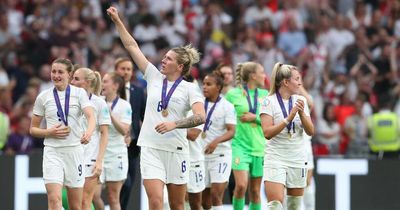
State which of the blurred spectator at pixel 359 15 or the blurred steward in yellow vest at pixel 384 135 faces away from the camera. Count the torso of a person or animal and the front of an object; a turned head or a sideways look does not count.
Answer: the blurred steward in yellow vest at pixel 384 135

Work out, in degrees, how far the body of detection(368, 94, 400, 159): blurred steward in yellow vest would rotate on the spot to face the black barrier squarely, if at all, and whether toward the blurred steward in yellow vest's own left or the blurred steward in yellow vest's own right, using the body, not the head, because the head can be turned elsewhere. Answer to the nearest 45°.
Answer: approximately 180°

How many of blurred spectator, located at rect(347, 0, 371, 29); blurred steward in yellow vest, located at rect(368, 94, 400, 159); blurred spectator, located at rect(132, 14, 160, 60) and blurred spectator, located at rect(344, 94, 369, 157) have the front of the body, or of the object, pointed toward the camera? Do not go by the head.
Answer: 3

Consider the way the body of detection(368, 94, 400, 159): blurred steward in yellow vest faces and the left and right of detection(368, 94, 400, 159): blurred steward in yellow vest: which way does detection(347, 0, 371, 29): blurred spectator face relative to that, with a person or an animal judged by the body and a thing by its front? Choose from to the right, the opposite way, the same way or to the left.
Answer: the opposite way

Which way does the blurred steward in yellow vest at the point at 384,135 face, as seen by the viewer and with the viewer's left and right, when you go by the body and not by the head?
facing away from the viewer

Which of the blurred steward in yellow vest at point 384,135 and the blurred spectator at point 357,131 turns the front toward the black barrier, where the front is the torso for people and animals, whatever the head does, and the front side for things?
the blurred spectator at point 357,131
